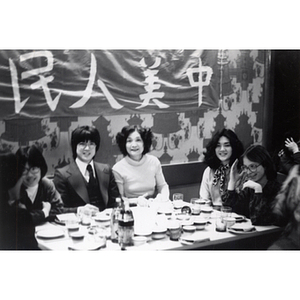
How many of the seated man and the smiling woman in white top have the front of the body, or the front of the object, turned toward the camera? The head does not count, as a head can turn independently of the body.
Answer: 2

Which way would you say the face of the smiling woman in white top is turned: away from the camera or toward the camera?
toward the camera

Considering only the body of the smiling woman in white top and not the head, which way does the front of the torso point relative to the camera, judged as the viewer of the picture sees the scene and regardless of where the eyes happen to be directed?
toward the camera

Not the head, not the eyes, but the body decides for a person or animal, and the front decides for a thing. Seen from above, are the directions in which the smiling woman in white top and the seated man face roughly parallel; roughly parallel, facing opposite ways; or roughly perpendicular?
roughly parallel

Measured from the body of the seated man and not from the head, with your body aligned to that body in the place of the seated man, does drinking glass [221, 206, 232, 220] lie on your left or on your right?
on your left

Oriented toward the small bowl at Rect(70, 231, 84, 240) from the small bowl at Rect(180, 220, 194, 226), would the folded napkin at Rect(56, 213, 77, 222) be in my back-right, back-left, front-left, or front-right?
front-right

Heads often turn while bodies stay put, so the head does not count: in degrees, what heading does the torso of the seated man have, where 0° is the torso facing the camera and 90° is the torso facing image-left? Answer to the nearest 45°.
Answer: approximately 0°

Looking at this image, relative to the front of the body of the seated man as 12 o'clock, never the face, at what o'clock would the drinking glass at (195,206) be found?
The drinking glass is roughly at 9 o'clock from the seated man.
